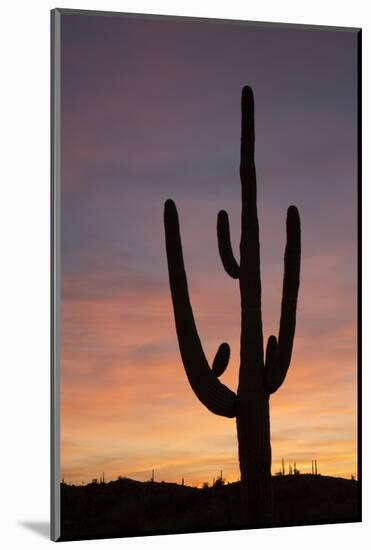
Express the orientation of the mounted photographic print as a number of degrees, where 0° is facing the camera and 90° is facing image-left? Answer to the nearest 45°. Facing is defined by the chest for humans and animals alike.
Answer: approximately 315°
